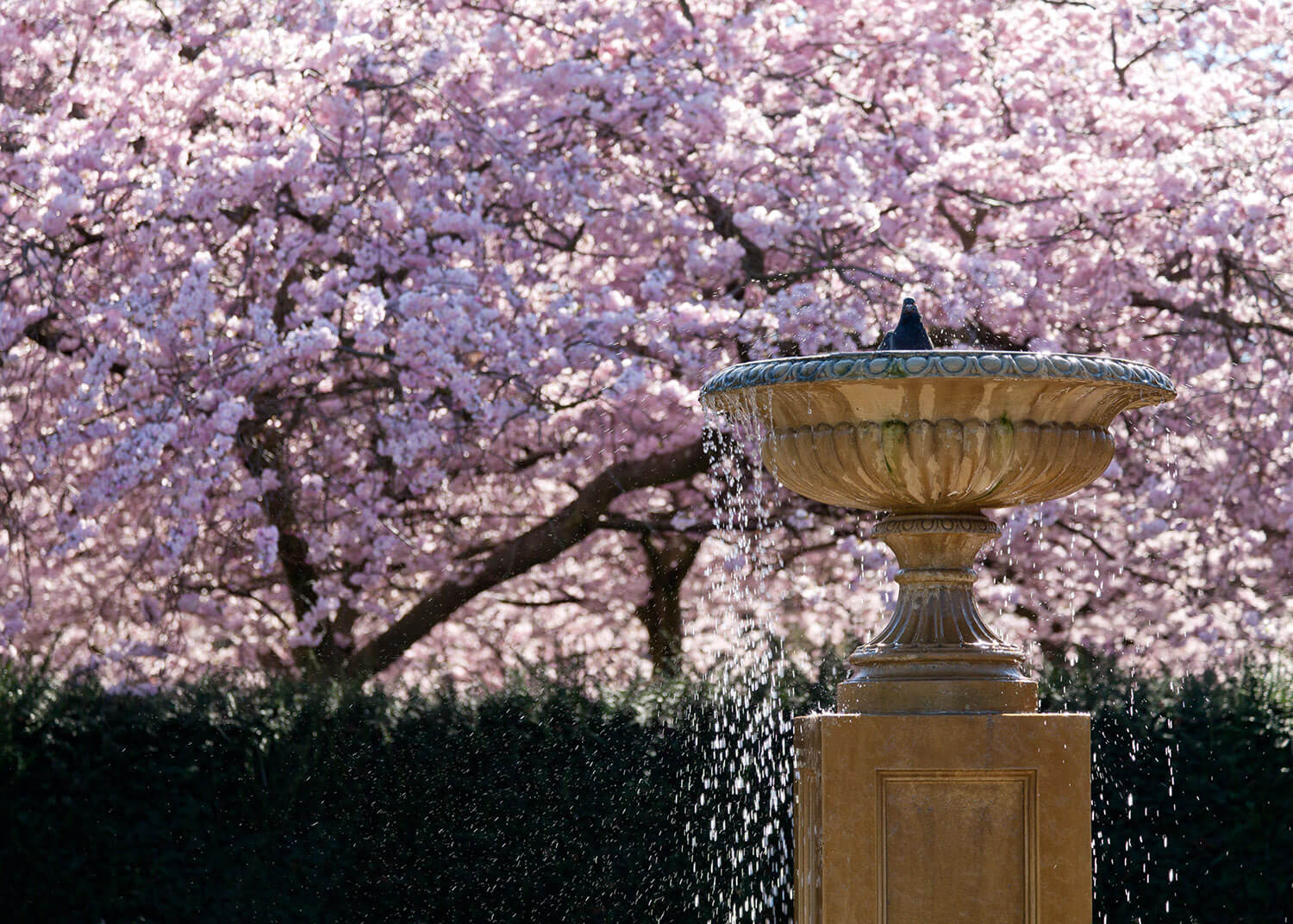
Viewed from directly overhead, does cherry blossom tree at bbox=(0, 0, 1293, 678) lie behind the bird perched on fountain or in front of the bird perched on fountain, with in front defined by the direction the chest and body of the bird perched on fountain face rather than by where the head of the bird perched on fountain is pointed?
behind

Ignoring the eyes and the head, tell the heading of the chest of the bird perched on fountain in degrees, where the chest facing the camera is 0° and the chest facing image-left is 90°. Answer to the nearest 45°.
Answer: approximately 0°

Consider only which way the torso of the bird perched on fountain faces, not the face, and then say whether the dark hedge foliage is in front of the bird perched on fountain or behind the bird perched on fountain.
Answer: behind
